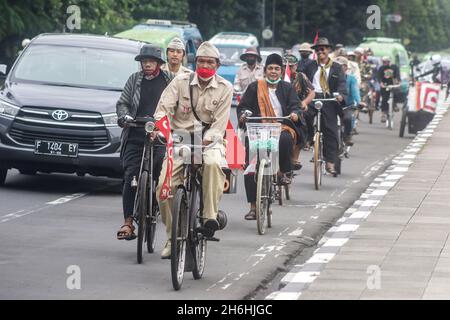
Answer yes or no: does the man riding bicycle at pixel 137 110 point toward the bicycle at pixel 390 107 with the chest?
no

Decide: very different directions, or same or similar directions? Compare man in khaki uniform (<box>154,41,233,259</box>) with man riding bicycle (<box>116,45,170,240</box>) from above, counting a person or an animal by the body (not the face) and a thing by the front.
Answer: same or similar directions

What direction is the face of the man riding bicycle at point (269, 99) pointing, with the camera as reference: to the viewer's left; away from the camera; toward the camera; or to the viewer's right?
toward the camera

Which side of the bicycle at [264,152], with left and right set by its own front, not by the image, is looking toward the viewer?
front

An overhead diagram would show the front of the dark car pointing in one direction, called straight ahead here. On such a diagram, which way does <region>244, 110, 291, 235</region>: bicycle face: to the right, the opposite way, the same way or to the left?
the same way

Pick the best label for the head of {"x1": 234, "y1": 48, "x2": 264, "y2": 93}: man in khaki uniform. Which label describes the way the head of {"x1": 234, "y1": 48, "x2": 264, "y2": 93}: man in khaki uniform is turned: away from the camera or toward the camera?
toward the camera

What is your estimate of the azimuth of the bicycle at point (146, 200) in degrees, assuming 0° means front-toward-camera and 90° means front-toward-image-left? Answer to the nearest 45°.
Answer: approximately 0°

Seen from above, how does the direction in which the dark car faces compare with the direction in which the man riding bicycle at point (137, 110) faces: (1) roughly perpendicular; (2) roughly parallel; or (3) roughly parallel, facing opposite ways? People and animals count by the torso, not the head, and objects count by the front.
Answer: roughly parallel

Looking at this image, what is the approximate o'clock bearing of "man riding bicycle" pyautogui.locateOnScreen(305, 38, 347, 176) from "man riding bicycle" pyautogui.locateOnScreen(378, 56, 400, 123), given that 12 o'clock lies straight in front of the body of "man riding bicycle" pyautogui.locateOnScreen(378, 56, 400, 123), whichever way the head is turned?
"man riding bicycle" pyautogui.locateOnScreen(305, 38, 347, 176) is roughly at 12 o'clock from "man riding bicycle" pyautogui.locateOnScreen(378, 56, 400, 123).

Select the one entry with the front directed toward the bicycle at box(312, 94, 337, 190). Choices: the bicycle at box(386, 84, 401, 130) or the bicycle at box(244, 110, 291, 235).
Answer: the bicycle at box(386, 84, 401, 130)

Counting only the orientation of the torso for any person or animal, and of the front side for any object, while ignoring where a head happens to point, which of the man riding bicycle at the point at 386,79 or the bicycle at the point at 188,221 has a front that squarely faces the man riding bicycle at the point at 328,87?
the man riding bicycle at the point at 386,79

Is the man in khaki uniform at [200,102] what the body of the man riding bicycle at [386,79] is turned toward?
yes

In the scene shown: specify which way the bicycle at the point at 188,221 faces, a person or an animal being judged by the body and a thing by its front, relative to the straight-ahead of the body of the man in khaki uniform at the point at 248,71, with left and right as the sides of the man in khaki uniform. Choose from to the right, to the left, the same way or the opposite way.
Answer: the same way

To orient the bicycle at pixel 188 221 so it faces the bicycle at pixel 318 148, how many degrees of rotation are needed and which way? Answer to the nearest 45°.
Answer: approximately 180°

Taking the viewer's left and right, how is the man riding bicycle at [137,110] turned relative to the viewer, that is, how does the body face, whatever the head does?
facing the viewer

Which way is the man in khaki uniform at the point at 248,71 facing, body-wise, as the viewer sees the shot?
toward the camera

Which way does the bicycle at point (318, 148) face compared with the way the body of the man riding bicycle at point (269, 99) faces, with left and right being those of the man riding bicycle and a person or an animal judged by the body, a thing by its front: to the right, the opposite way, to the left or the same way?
the same way
